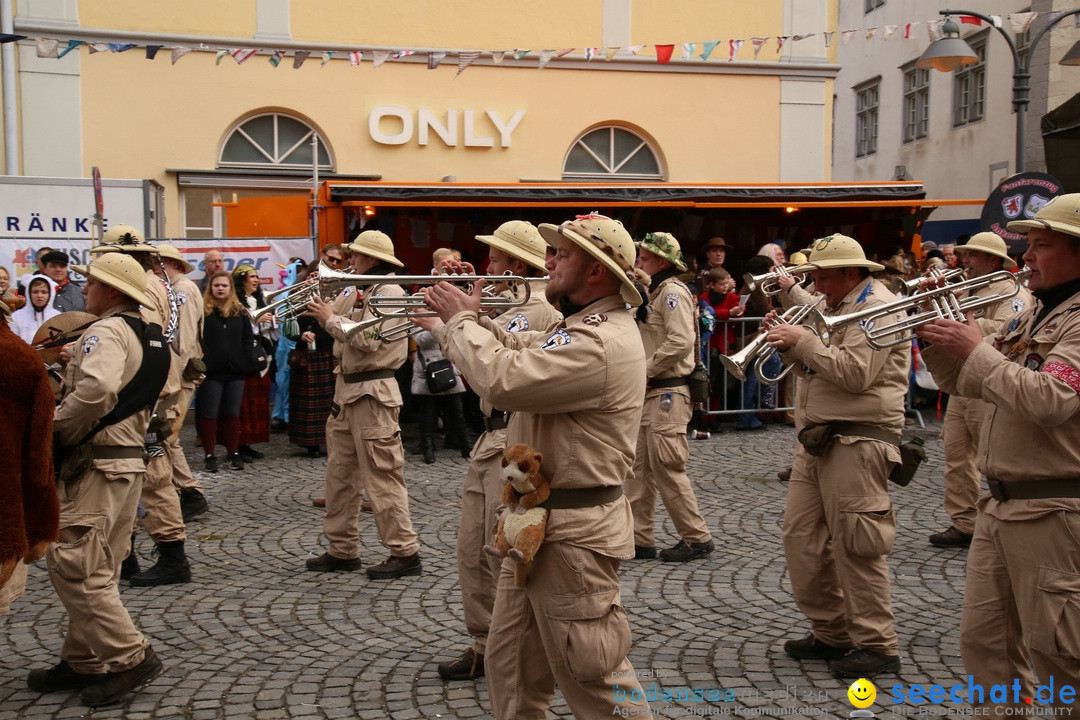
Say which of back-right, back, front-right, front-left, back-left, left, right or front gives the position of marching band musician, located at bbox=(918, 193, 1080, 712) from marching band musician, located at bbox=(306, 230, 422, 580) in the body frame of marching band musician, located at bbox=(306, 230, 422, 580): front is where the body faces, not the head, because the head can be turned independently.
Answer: back-left

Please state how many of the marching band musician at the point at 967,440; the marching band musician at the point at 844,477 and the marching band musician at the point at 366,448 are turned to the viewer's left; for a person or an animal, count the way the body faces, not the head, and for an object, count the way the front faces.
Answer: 3

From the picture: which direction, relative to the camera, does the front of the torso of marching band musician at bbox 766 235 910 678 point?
to the viewer's left

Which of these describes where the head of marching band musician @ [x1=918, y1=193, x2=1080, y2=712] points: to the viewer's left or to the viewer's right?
to the viewer's left

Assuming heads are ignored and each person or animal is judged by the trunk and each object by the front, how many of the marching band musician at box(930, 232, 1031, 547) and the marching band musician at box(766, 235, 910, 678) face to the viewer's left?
2

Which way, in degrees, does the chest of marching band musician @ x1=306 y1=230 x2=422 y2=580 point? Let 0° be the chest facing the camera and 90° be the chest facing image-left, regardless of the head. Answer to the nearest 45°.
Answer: approximately 90°

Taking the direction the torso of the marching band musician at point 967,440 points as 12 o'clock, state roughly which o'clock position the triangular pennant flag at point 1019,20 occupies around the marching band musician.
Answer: The triangular pennant flag is roughly at 3 o'clock from the marching band musician.

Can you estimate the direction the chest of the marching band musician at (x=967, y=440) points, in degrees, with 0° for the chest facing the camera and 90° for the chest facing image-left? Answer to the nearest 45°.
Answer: approximately 90°

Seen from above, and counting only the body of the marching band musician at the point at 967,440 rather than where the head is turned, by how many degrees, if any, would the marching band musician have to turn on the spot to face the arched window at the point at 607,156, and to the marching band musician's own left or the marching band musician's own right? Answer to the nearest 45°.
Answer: approximately 45° to the marching band musician's own right

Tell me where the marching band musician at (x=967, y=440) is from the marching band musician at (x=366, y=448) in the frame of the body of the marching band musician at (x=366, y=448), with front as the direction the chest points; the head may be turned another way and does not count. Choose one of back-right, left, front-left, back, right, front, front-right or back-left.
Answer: back

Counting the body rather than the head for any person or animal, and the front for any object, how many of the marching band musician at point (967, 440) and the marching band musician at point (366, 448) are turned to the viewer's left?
2
